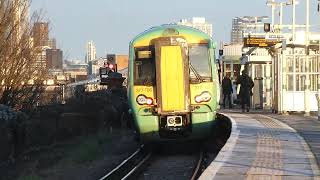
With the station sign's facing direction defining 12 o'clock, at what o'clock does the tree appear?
The tree is roughly at 2 o'clock from the station sign.

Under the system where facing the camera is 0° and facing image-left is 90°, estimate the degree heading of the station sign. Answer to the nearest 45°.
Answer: approximately 0°

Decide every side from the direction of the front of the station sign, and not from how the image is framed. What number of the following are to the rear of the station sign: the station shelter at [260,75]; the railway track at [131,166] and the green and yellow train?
1

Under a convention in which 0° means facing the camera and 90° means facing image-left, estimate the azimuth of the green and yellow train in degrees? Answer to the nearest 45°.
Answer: approximately 0°

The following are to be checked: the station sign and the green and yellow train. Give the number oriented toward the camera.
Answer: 2

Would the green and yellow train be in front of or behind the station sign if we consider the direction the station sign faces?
in front

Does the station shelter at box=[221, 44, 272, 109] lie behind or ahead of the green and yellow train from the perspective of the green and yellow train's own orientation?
behind
